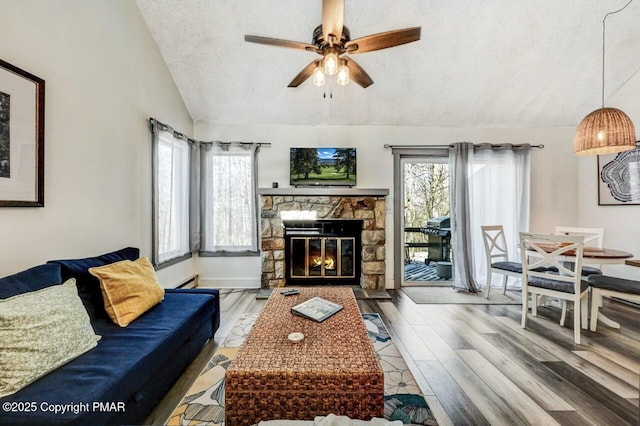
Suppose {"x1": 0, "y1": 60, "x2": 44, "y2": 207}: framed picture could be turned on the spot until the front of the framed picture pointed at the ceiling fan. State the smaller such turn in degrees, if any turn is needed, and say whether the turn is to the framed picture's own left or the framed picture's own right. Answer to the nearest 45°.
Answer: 0° — it already faces it

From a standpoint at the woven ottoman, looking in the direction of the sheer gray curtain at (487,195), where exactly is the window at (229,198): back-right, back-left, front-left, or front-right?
front-left

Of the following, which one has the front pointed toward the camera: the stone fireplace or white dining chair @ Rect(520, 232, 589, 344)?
the stone fireplace

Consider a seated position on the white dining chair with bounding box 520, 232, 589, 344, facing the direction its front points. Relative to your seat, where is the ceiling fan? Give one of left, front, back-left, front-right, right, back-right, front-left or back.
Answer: back

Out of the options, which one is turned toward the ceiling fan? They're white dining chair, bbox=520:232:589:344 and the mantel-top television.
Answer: the mantel-top television

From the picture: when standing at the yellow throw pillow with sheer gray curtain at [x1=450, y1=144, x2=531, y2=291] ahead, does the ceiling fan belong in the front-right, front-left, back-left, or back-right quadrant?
front-right

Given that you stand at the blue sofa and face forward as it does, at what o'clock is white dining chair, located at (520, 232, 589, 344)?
The white dining chair is roughly at 11 o'clock from the blue sofa.

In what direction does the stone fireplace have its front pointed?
toward the camera

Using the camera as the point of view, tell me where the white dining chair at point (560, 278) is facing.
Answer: facing away from the viewer and to the right of the viewer

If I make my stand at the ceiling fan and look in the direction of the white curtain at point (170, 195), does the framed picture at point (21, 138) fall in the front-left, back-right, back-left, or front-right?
front-left

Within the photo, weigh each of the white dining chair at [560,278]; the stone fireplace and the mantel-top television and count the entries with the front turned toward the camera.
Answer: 2

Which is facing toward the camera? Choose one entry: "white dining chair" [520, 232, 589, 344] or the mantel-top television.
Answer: the mantel-top television

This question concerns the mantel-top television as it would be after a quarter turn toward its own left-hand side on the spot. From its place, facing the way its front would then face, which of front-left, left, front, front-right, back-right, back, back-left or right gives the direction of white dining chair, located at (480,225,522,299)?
front

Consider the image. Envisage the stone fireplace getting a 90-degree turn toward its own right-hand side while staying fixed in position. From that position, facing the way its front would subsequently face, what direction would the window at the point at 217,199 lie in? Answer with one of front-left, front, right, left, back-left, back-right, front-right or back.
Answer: front

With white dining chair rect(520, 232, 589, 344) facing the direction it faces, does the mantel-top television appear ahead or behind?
behind

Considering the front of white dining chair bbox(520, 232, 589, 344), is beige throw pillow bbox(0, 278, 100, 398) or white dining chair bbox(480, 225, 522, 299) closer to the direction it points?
the white dining chair

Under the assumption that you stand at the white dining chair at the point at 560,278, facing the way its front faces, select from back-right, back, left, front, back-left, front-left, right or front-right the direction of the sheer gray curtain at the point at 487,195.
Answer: left

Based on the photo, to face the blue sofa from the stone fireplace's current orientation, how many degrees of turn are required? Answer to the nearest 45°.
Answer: approximately 45° to its right

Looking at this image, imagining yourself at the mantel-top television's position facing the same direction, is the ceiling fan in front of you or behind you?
in front
